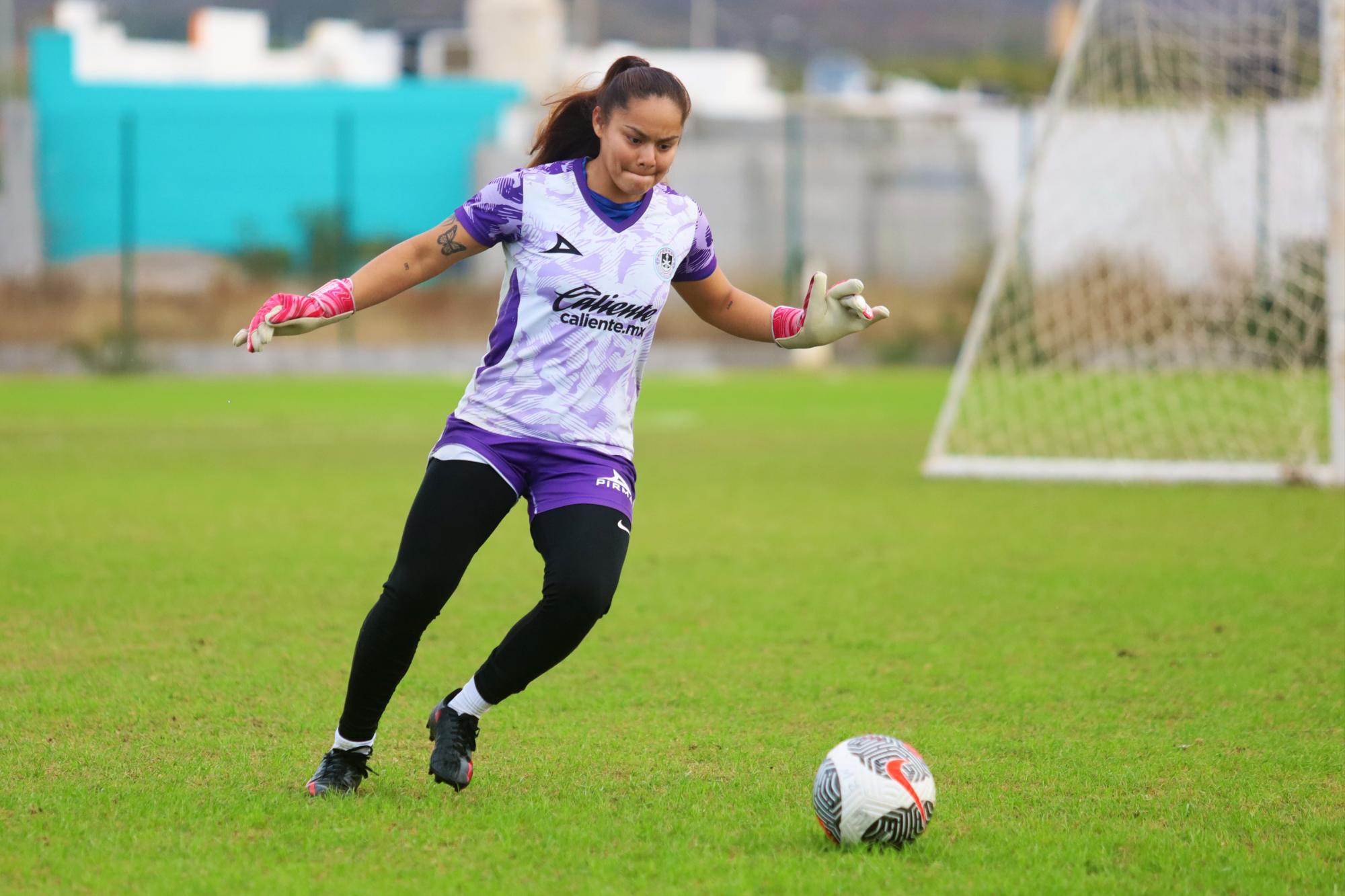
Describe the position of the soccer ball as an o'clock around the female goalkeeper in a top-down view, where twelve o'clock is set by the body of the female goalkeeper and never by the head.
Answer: The soccer ball is roughly at 12 o'clock from the female goalkeeper.

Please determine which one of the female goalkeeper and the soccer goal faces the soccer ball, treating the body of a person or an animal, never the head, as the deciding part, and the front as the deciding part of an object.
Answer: the female goalkeeper

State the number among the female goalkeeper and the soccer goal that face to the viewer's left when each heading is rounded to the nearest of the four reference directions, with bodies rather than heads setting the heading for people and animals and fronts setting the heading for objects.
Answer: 0

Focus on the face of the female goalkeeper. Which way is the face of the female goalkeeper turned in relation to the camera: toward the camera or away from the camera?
toward the camera

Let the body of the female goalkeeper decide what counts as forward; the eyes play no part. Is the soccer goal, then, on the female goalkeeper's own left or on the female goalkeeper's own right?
on the female goalkeeper's own left

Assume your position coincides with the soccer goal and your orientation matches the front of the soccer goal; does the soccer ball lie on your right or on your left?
on your right

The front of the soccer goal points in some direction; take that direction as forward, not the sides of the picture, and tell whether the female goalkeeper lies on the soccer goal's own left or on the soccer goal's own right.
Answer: on the soccer goal's own right

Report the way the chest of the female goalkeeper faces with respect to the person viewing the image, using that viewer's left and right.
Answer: facing the viewer and to the right of the viewer
